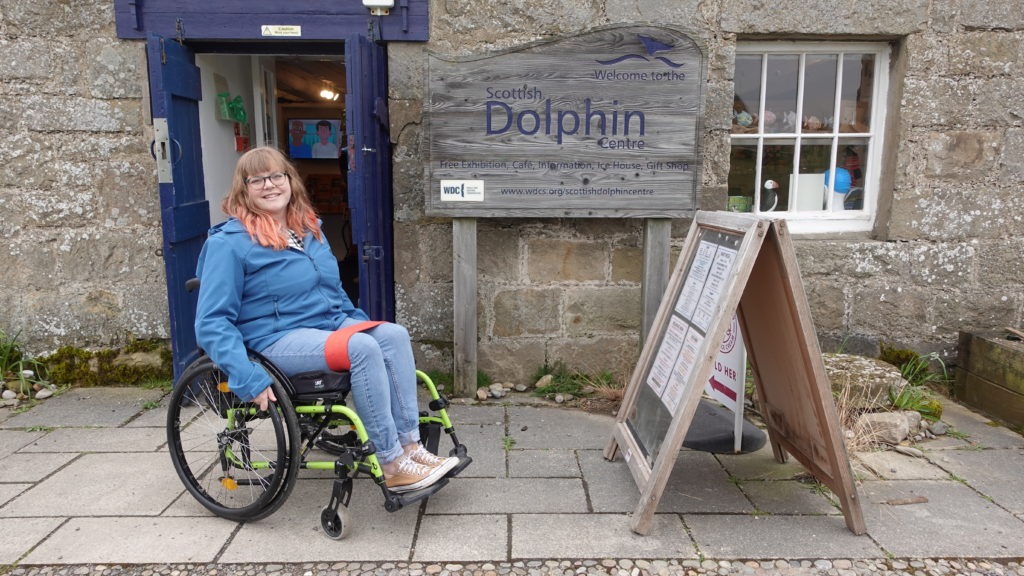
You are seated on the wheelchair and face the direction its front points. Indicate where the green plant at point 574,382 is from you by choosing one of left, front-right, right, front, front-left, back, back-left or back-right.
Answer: left

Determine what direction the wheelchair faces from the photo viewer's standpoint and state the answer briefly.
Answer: facing the viewer and to the right of the viewer

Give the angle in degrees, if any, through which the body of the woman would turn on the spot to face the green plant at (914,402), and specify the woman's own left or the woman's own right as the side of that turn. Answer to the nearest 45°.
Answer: approximately 45° to the woman's own left

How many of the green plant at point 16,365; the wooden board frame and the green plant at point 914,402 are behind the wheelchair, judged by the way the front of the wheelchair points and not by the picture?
1

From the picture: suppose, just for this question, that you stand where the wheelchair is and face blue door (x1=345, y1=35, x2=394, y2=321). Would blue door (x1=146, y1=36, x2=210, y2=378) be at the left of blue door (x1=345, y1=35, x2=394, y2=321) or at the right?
left

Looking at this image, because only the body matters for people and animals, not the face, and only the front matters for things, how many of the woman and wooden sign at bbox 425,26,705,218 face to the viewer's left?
0

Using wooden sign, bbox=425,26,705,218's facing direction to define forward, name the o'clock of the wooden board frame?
The wooden board frame is roughly at 11 o'clock from the wooden sign.

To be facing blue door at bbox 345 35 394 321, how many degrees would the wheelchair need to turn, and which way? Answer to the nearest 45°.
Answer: approximately 135° to its left

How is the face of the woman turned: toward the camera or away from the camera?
toward the camera

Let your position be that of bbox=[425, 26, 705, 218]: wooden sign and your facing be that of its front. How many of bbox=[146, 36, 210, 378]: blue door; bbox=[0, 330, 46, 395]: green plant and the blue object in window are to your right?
2

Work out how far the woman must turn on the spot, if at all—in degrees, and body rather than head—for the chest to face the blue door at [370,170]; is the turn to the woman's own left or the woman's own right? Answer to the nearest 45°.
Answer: approximately 135° to the woman's own left

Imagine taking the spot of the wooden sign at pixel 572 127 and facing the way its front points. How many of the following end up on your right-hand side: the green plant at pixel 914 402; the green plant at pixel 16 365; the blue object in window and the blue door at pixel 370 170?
2

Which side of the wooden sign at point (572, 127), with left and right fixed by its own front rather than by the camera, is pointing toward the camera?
front

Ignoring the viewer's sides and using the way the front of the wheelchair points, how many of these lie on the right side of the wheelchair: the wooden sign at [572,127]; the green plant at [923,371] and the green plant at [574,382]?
0

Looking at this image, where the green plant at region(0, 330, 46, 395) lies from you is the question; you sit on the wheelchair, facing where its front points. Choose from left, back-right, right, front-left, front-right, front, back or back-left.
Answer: back

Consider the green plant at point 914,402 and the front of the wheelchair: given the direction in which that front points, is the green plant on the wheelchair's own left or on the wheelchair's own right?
on the wheelchair's own left

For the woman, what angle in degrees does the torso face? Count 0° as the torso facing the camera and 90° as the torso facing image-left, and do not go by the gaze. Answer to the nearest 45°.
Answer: approximately 315°

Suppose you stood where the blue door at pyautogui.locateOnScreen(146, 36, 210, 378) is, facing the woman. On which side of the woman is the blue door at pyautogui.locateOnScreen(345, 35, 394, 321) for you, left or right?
left

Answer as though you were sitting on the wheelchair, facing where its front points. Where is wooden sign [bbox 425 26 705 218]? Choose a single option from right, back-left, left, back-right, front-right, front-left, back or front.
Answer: left

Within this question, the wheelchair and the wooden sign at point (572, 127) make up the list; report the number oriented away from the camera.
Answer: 0
